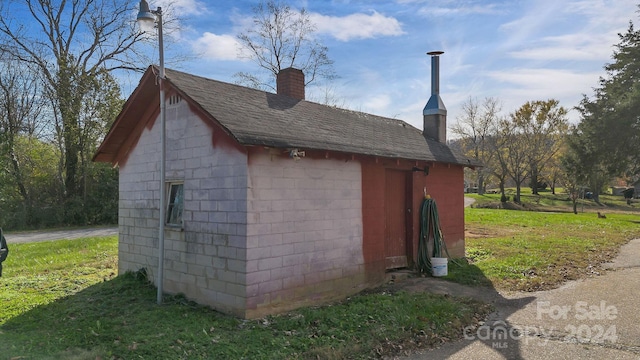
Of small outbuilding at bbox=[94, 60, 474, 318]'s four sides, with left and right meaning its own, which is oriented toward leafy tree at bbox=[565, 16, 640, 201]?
left

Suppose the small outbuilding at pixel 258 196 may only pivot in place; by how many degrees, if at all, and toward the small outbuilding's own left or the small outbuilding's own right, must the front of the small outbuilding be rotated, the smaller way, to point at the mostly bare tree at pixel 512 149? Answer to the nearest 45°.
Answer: approximately 90° to the small outbuilding's own left

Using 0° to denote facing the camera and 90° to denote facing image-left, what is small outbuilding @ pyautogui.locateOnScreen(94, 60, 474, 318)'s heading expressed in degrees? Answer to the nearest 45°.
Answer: approximately 315°

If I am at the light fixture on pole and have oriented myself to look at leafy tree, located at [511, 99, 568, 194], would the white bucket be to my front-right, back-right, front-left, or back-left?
front-right
